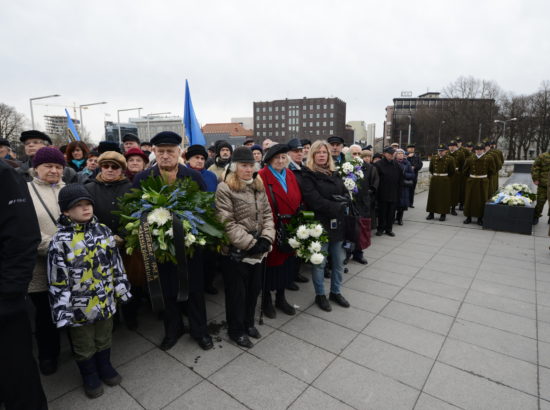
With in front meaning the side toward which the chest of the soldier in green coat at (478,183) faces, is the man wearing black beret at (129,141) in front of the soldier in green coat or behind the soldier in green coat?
in front

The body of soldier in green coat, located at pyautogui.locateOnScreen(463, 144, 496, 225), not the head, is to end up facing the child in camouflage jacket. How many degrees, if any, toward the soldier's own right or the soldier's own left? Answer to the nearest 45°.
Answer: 0° — they already face them

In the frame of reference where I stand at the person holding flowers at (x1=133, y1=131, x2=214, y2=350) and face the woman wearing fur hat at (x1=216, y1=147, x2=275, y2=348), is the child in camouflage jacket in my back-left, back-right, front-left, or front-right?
back-right

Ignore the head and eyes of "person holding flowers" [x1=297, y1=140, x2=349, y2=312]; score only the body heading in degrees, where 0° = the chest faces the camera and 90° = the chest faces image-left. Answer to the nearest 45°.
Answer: approximately 315°

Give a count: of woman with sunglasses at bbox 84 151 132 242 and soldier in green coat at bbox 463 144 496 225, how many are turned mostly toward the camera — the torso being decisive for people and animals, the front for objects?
2

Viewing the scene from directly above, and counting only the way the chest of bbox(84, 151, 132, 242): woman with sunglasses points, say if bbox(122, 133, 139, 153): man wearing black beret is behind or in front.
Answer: behind

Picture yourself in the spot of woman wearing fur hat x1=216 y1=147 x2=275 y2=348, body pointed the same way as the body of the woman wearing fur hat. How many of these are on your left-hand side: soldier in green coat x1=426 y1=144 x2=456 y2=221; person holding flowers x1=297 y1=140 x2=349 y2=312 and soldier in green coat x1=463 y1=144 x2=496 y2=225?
3

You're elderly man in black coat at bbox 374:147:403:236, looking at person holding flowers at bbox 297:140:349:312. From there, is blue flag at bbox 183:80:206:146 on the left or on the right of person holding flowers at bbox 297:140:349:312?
right

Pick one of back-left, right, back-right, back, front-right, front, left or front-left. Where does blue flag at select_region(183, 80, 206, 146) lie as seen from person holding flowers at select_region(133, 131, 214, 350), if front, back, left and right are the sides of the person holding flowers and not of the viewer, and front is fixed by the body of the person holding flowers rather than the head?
back

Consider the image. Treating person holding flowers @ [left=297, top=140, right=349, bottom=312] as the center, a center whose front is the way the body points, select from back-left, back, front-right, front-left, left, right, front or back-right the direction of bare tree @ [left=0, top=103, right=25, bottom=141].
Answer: back
